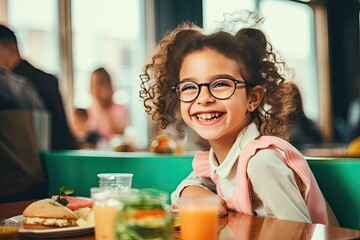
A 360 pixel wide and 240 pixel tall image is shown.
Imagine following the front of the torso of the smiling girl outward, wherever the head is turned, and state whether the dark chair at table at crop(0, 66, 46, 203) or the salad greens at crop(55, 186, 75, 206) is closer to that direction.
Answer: the salad greens

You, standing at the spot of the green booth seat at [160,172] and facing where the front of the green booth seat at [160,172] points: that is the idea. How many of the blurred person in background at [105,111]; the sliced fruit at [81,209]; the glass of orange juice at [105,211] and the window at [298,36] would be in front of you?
2

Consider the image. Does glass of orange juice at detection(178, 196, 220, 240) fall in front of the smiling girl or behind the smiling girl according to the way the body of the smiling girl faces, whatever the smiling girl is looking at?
in front

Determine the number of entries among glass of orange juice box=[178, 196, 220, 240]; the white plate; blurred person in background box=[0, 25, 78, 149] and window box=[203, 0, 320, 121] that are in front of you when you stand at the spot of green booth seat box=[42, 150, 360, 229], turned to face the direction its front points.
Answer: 2

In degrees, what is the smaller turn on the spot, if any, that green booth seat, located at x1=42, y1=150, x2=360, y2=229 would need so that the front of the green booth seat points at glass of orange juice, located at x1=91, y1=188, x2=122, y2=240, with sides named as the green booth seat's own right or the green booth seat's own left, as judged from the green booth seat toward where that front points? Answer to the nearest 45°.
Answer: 0° — it already faces it

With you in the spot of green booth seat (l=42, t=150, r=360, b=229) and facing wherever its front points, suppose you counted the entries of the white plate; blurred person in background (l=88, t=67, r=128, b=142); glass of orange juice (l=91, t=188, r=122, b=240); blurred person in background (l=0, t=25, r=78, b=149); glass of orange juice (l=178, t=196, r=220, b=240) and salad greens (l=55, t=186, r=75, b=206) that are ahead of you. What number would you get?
4

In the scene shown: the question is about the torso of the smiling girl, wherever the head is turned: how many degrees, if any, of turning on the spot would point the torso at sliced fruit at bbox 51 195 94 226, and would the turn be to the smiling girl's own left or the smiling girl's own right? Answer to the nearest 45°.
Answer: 0° — they already face it

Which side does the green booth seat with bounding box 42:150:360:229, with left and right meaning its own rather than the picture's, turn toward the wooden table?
front

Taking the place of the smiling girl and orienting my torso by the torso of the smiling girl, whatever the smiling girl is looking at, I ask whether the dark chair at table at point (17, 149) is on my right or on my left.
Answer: on my right

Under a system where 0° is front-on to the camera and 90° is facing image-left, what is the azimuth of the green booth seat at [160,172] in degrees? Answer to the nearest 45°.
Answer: approximately 0°

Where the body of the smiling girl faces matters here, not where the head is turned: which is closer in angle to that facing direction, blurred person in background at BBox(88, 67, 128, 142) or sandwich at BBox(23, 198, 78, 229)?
the sandwich

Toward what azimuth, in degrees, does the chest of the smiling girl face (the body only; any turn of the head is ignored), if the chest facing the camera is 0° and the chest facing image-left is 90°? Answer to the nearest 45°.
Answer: approximately 45°

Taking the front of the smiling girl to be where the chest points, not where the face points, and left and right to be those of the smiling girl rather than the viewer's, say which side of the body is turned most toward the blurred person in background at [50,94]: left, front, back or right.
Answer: right

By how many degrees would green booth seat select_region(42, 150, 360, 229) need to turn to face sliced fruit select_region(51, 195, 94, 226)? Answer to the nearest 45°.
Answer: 0° — it already faces it
